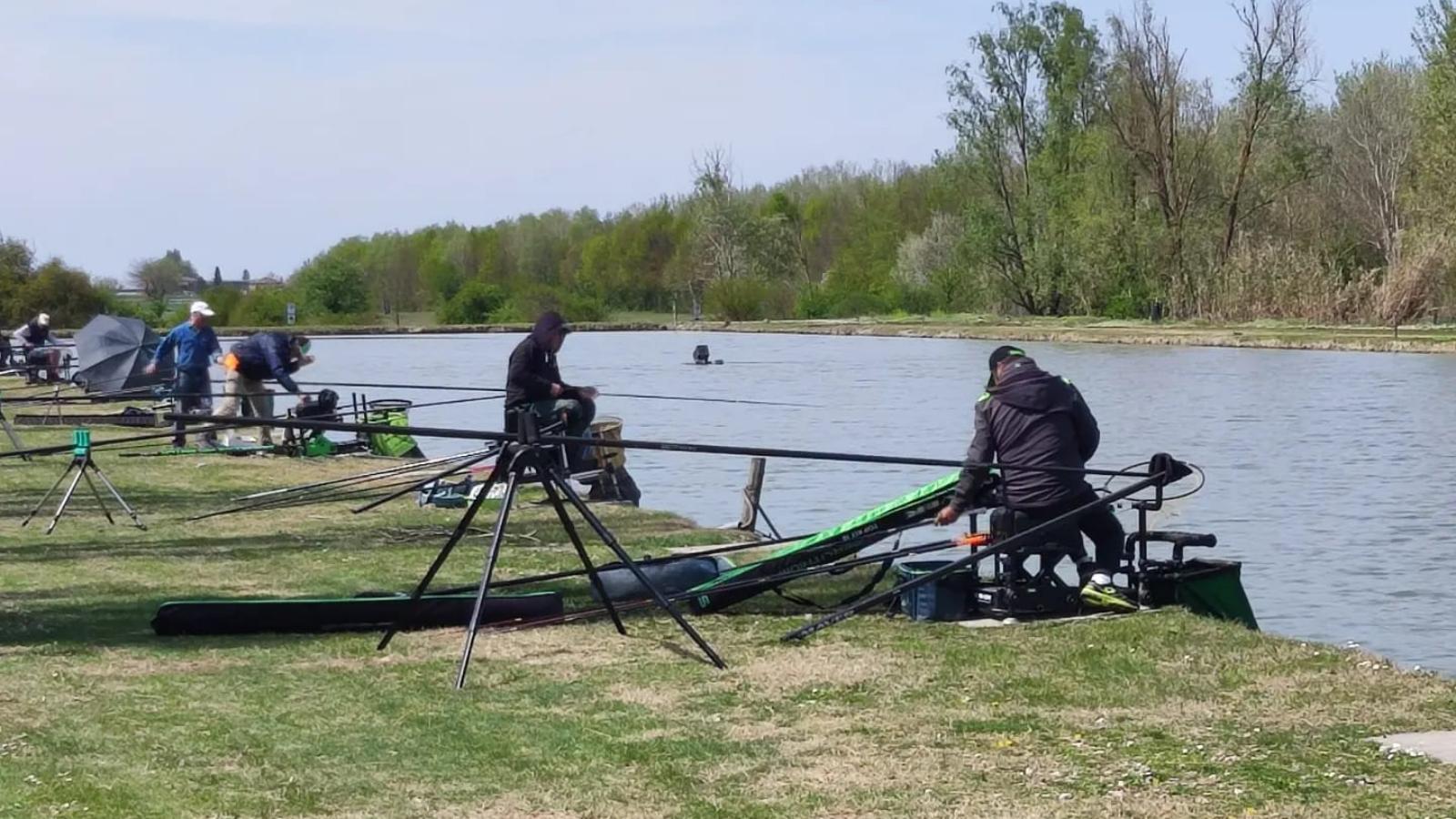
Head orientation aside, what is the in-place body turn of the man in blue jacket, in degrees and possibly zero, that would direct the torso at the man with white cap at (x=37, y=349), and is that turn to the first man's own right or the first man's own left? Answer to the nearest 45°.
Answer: approximately 135° to the first man's own left

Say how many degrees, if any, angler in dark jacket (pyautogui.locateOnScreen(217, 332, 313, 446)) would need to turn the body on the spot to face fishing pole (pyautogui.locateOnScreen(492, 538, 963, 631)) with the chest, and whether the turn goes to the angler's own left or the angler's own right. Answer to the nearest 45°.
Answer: approximately 90° to the angler's own right

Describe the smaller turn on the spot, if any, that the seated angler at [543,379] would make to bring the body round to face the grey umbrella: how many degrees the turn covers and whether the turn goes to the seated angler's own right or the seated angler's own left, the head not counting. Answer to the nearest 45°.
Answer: approximately 135° to the seated angler's own left

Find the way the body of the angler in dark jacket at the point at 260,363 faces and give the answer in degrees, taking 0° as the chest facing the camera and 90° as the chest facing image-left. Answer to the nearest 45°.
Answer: approximately 270°

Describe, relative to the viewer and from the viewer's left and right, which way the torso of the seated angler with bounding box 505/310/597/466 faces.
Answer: facing to the right of the viewer

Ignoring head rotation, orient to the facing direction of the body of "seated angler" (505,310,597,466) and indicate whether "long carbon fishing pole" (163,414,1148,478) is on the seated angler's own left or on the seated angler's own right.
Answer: on the seated angler's own right

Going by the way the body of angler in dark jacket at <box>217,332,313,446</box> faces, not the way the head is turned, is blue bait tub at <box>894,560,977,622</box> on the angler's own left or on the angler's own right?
on the angler's own right
